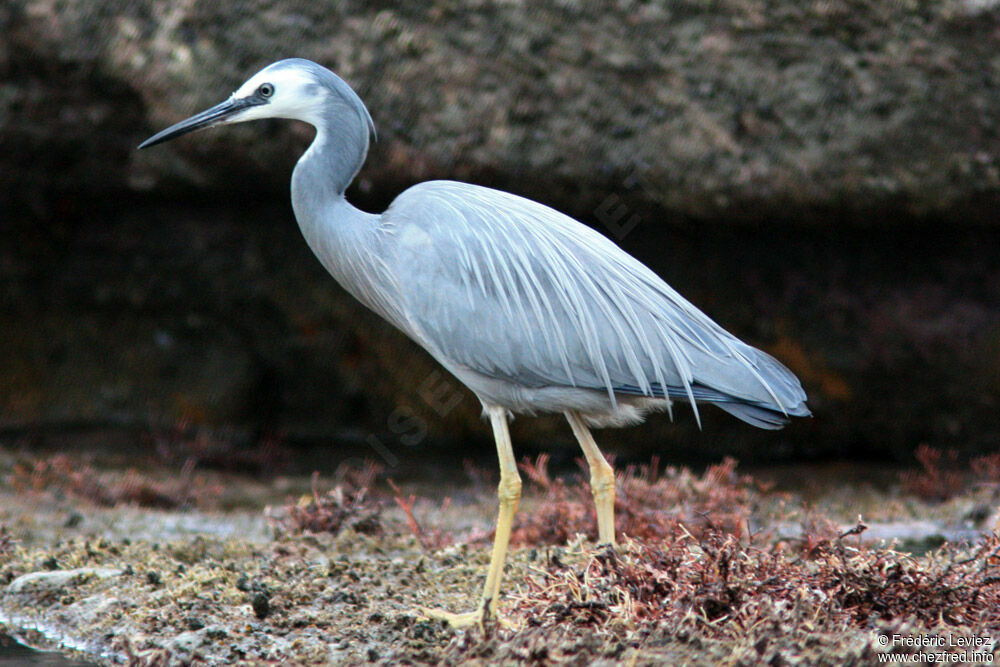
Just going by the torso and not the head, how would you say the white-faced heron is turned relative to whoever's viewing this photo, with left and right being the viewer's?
facing to the left of the viewer
